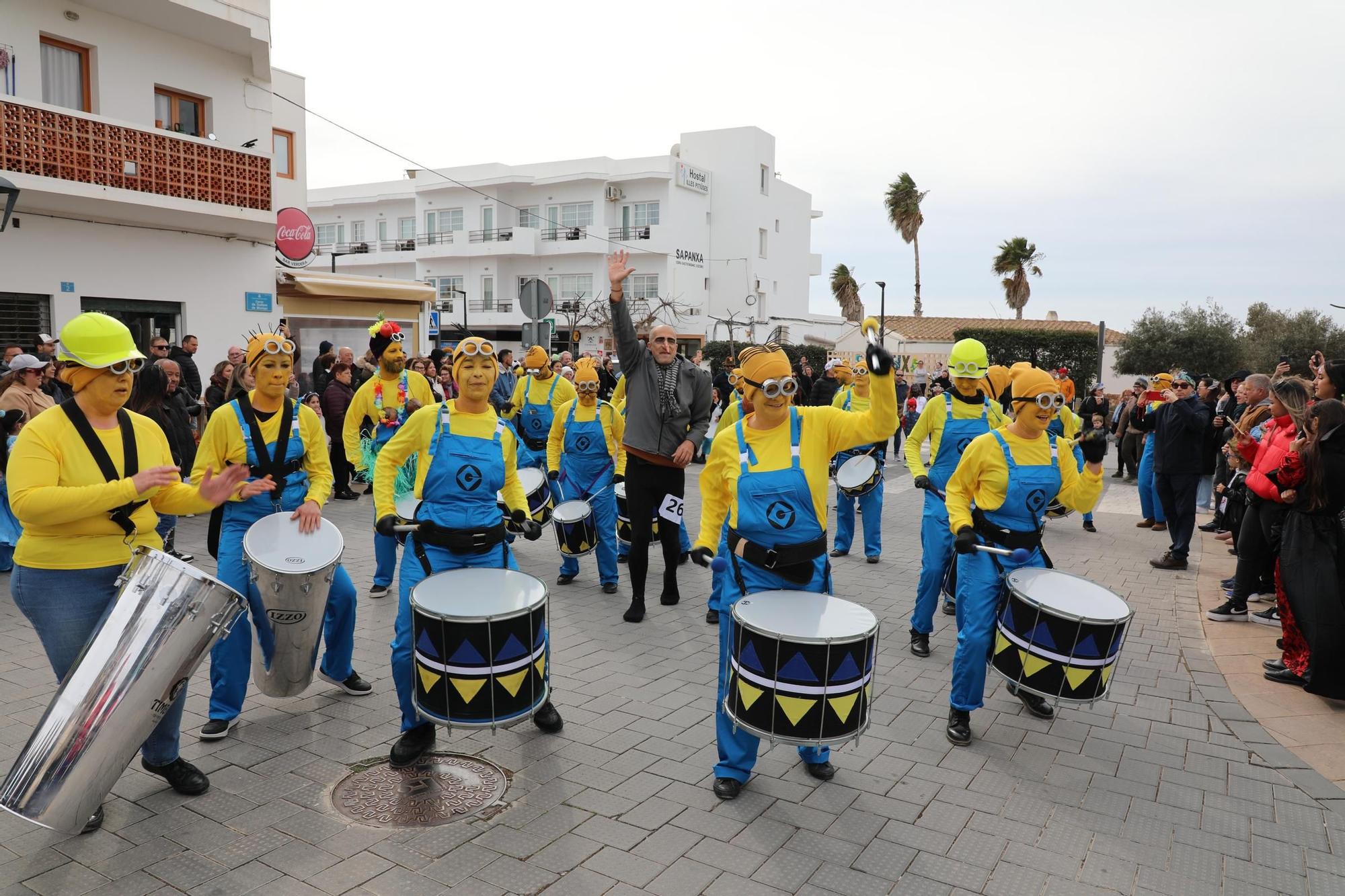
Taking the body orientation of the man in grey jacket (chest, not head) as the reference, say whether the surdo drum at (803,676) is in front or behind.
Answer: in front

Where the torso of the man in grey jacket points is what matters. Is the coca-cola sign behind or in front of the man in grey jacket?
behind

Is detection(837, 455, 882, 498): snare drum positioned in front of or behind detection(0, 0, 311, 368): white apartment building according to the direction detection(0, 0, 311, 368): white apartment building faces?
in front

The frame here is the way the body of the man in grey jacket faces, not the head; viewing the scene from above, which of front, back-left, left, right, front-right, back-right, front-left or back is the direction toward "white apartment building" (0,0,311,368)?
back-right

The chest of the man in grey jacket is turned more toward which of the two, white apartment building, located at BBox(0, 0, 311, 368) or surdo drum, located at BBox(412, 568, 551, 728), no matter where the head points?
the surdo drum

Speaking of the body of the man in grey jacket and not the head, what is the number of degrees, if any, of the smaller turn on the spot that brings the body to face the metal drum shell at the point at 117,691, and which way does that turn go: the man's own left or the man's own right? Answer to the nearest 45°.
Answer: approximately 45° to the man's own right

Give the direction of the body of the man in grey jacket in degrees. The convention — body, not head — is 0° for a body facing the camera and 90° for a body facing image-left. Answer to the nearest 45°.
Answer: approximately 0°

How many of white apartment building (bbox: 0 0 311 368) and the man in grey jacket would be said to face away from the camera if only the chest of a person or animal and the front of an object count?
0
